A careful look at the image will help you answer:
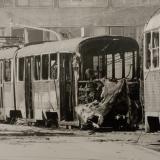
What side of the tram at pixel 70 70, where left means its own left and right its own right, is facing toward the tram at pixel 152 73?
front
